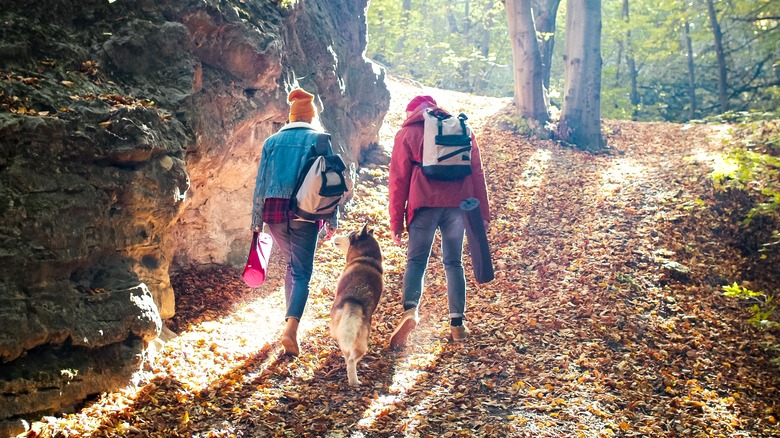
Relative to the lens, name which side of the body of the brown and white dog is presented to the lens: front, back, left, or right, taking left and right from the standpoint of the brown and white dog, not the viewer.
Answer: back

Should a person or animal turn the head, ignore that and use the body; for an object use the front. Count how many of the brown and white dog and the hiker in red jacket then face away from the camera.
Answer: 2

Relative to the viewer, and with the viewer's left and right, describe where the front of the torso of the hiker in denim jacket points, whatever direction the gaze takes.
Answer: facing away from the viewer

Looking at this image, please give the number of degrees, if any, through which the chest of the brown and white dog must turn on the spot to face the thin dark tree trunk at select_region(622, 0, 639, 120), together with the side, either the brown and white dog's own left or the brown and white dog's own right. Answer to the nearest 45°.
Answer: approximately 45° to the brown and white dog's own right

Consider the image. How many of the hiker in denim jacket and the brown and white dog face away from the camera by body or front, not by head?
2

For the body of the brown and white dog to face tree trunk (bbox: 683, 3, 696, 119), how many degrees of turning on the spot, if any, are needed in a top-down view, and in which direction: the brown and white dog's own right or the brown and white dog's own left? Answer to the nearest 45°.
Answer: approximately 45° to the brown and white dog's own right

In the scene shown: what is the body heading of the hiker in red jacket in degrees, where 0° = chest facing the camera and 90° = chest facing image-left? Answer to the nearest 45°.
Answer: approximately 180°

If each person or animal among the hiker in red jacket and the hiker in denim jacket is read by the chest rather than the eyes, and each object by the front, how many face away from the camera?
2
